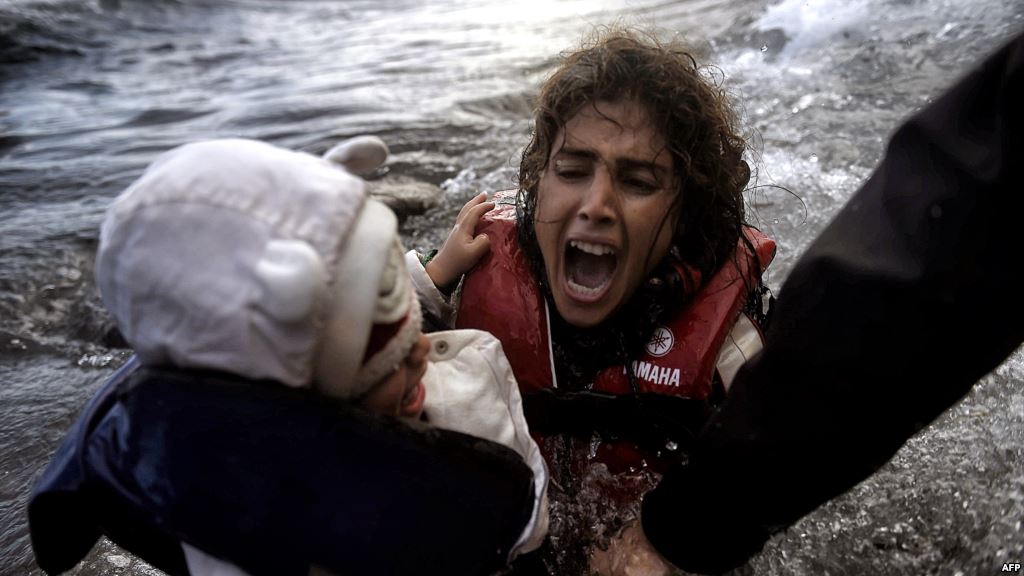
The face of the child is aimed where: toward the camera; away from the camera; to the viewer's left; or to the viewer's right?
to the viewer's right

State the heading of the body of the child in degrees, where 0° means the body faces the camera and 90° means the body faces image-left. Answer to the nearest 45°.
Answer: approximately 270°

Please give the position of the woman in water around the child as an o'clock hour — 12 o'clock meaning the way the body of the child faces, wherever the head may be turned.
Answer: The woman in water is roughly at 11 o'clock from the child.
